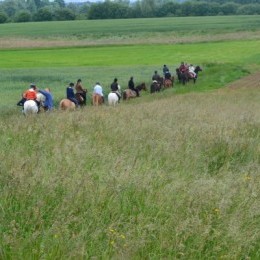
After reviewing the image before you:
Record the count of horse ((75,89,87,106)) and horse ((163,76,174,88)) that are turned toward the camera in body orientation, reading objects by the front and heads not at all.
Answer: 0

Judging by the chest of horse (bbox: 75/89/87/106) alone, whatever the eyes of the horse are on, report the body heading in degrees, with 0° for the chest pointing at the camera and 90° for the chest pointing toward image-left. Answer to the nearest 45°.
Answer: approximately 225°

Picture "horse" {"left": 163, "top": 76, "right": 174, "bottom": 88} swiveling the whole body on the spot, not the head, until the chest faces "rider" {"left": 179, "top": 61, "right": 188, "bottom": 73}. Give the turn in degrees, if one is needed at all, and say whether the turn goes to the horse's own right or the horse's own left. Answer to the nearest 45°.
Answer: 0° — it already faces them

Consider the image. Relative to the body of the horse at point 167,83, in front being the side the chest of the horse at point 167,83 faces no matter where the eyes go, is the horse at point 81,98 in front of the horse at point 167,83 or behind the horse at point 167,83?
behind

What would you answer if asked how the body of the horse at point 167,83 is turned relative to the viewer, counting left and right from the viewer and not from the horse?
facing away from the viewer and to the right of the viewer

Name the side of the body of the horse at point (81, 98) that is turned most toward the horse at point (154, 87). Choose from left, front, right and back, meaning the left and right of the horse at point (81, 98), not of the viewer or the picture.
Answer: front

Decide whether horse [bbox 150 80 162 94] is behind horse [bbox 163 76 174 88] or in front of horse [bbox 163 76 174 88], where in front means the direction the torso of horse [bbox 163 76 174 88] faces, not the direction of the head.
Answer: behind
